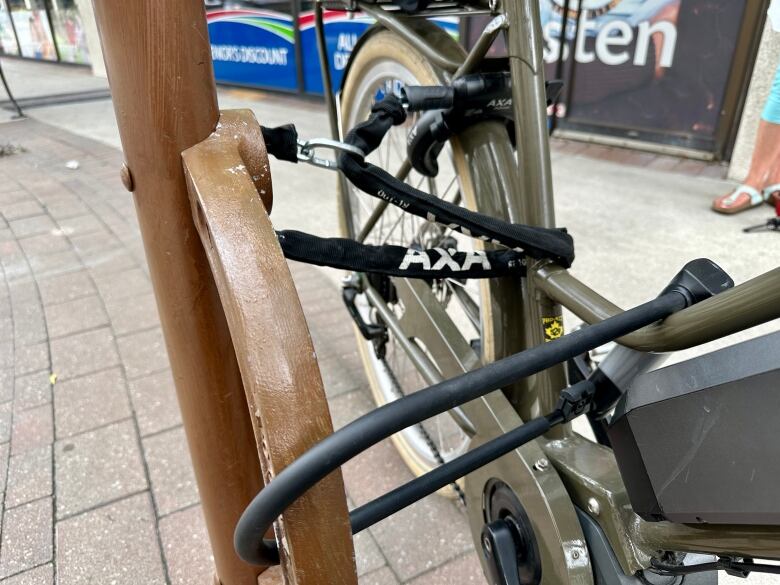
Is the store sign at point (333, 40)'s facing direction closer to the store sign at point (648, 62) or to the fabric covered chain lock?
the fabric covered chain lock

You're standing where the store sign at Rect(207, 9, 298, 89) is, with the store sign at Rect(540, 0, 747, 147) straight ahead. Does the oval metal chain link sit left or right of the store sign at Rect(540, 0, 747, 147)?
right

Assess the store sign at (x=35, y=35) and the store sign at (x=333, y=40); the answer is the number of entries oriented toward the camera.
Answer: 2

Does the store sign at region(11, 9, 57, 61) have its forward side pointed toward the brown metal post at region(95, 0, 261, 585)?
yes

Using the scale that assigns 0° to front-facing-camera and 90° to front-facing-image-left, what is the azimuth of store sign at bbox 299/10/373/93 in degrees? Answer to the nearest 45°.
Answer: approximately 0°

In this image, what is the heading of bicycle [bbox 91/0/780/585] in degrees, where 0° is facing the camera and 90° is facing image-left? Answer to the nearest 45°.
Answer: approximately 315°

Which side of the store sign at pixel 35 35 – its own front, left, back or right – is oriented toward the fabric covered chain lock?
front
